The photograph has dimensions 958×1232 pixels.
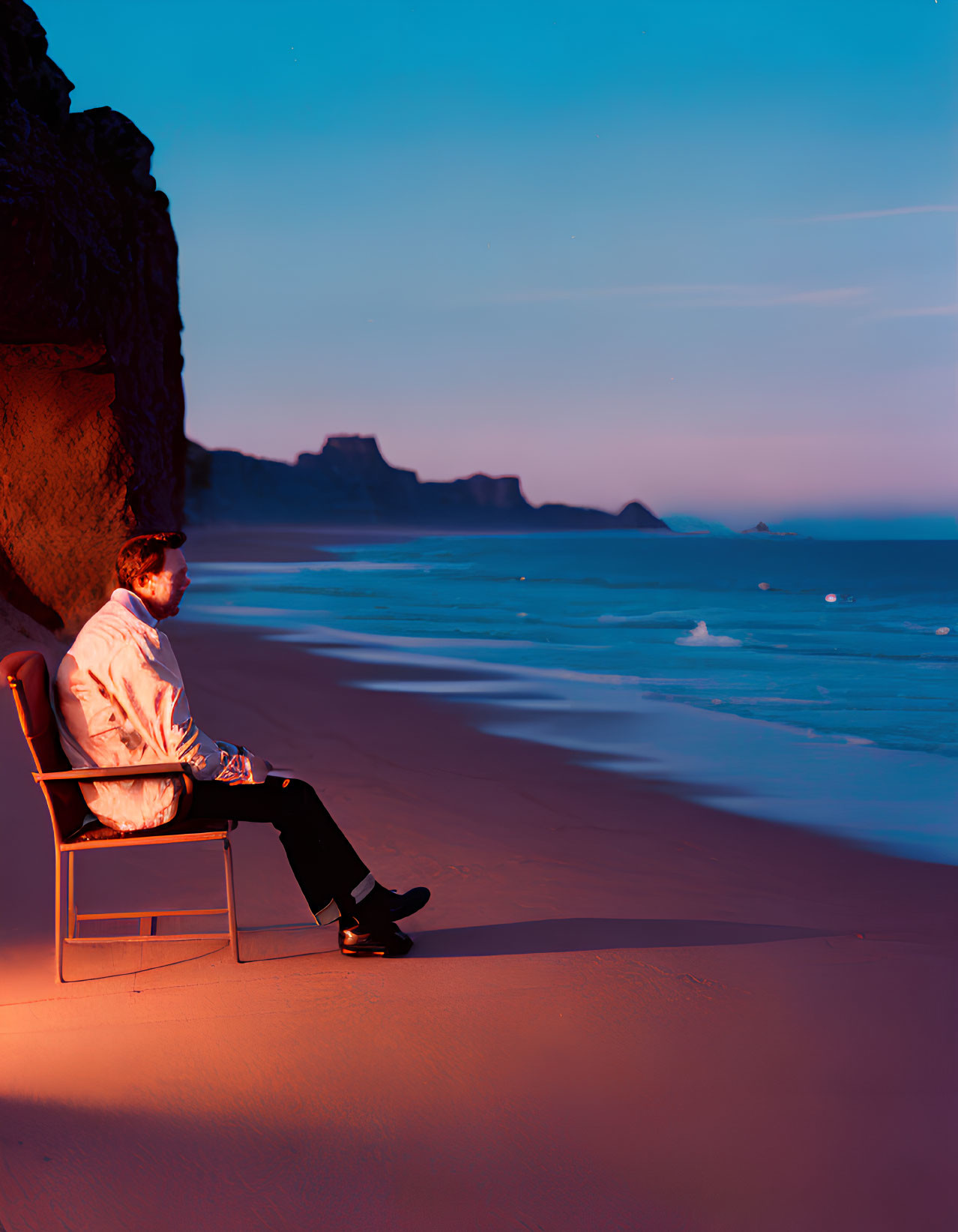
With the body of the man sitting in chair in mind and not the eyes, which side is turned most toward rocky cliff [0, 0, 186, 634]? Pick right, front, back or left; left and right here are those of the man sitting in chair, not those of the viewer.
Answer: left

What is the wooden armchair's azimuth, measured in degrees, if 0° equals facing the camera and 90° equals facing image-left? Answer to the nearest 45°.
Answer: approximately 270°

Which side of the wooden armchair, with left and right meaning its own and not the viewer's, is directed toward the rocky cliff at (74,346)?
left

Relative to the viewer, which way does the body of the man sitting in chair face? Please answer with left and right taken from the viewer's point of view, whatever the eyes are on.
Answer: facing to the right of the viewer

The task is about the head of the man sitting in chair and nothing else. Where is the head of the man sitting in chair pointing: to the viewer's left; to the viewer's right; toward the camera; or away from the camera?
to the viewer's right
